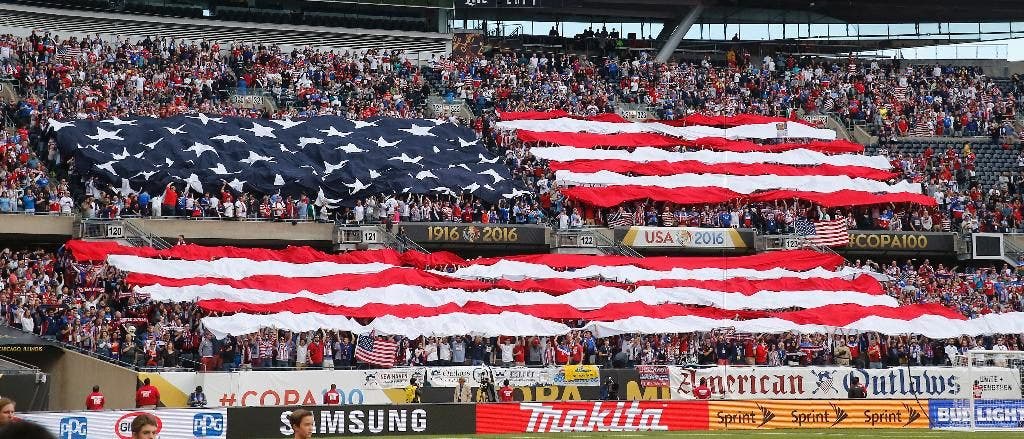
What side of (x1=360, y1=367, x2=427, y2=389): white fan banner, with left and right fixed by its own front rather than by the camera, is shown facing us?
front

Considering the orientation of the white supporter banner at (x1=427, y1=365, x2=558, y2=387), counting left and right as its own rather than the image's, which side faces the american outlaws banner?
left

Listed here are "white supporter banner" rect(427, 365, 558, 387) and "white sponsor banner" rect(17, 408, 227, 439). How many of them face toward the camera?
2

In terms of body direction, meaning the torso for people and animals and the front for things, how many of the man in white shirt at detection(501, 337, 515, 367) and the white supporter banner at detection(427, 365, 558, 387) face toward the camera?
2

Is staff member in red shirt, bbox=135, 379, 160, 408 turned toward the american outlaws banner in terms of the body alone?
no

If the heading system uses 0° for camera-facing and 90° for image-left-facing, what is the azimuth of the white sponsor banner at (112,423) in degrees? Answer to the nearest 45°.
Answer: approximately 0°

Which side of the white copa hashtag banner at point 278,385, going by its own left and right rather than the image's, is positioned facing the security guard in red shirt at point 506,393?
left

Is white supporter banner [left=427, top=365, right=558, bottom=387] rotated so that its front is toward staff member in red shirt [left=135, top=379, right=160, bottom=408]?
no

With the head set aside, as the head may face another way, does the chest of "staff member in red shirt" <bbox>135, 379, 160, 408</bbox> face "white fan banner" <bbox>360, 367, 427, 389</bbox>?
no

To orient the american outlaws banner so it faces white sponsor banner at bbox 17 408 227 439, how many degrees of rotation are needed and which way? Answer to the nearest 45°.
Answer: approximately 45° to its right

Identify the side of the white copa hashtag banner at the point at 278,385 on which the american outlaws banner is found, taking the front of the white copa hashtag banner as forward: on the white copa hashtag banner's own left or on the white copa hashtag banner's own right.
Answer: on the white copa hashtag banner's own left

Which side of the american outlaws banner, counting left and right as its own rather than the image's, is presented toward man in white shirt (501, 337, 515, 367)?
right

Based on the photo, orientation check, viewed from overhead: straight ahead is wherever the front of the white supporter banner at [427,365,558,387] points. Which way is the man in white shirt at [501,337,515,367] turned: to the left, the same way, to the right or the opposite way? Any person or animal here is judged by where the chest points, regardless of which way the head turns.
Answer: the same way

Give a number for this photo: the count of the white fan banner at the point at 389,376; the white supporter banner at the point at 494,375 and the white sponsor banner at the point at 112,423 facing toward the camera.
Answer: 3

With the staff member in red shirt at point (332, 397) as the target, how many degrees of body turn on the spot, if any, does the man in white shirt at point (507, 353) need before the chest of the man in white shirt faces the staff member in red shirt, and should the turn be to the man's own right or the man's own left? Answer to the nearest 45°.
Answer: approximately 45° to the man's own right

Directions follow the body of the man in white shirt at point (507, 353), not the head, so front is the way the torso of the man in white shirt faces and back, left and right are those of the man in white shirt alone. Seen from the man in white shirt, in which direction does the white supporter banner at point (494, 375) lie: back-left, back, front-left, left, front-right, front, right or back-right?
front

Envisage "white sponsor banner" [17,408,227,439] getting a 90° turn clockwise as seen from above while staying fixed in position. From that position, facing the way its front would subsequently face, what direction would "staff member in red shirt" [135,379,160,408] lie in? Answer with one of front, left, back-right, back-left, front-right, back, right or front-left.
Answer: right
